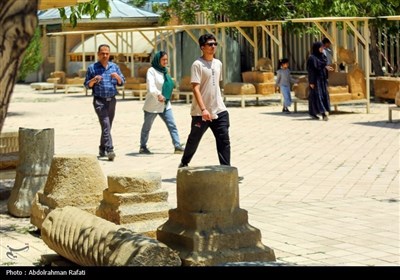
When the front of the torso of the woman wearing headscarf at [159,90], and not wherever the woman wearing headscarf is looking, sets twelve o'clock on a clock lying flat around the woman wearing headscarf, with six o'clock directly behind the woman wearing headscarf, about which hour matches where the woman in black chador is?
The woman in black chador is roughly at 10 o'clock from the woman wearing headscarf.

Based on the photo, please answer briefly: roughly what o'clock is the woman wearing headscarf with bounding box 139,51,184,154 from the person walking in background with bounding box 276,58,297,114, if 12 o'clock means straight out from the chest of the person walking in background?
The woman wearing headscarf is roughly at 2 o'clock from the person walking in background.

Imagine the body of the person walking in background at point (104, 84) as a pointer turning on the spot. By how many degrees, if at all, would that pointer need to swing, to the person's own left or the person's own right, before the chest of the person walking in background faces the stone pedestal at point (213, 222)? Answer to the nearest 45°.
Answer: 0° — they already face it

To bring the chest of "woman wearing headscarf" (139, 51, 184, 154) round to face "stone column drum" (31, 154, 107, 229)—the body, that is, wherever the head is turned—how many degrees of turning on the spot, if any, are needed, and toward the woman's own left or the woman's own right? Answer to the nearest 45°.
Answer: approximately 90° to the woman's own right

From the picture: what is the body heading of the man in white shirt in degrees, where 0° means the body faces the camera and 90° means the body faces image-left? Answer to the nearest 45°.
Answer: approximately 315°

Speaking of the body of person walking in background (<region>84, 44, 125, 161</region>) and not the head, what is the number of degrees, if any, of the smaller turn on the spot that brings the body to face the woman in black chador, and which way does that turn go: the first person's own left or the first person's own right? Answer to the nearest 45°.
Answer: approximately 135° to the first person's own left

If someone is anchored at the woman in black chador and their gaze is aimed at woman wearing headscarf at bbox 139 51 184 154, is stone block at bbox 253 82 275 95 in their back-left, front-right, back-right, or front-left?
back-right

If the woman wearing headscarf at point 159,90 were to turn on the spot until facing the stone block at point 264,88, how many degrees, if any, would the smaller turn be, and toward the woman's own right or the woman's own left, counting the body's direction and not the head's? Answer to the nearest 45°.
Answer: approximately 90° to the woman's own left
